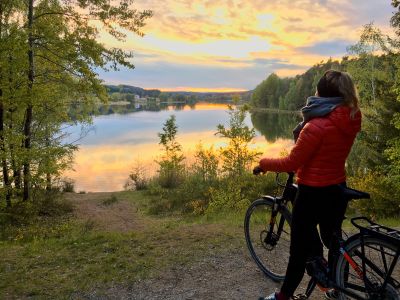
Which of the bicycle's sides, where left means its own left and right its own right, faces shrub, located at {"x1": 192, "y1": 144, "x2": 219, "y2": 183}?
front

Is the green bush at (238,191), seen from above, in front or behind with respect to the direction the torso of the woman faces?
in front

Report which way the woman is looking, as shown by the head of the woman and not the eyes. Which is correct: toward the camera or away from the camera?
away from the camera

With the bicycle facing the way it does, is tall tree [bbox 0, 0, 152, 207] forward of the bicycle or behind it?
forward

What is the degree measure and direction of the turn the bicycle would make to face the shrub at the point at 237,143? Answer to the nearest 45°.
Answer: approximately 45° to its right

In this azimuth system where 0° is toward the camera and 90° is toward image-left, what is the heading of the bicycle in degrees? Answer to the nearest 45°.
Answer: approximately 135°

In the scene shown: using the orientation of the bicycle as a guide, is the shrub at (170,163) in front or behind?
in front

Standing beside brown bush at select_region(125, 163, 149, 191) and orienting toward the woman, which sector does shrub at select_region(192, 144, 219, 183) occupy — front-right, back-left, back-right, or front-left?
front-left

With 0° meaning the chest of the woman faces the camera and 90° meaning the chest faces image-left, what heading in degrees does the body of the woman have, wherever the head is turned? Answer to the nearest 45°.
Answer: approximately 135°

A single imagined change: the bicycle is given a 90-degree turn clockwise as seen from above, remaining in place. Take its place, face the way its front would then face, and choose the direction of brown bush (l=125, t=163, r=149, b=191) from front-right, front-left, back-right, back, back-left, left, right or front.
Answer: left
